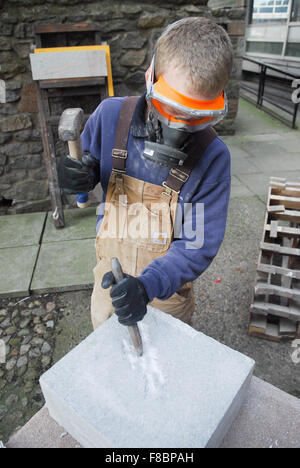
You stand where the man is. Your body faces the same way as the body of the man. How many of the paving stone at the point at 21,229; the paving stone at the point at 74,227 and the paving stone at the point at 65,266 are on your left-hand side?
0

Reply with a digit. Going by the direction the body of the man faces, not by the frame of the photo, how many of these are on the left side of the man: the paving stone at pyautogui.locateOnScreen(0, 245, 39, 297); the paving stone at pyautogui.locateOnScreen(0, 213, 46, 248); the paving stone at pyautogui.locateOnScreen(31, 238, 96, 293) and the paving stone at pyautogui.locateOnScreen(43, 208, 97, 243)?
0

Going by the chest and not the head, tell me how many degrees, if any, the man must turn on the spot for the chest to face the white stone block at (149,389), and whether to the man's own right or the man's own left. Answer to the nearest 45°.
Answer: approximately 45° to the man's own left

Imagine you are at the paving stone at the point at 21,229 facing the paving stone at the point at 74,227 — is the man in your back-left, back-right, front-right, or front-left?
front-right

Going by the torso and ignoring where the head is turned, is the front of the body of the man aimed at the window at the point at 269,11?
no

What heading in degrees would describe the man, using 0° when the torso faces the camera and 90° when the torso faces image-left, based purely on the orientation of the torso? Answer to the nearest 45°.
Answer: approximately 45°

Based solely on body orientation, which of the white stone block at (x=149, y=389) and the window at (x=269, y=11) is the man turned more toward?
the white stone block

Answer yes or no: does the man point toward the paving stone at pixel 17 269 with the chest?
no

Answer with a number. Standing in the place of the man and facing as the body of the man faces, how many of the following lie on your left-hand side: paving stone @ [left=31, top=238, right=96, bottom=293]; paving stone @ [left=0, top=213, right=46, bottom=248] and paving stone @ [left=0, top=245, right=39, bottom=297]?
0

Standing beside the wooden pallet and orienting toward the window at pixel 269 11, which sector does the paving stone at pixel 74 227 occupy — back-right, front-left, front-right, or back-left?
front-left

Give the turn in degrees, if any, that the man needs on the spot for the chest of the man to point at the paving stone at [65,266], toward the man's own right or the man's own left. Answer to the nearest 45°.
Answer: approximately 90° to the man's own right

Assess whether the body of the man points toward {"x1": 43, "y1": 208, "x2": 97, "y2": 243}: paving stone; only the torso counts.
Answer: no

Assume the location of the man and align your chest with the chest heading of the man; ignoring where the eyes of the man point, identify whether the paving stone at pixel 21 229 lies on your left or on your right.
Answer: on your right
